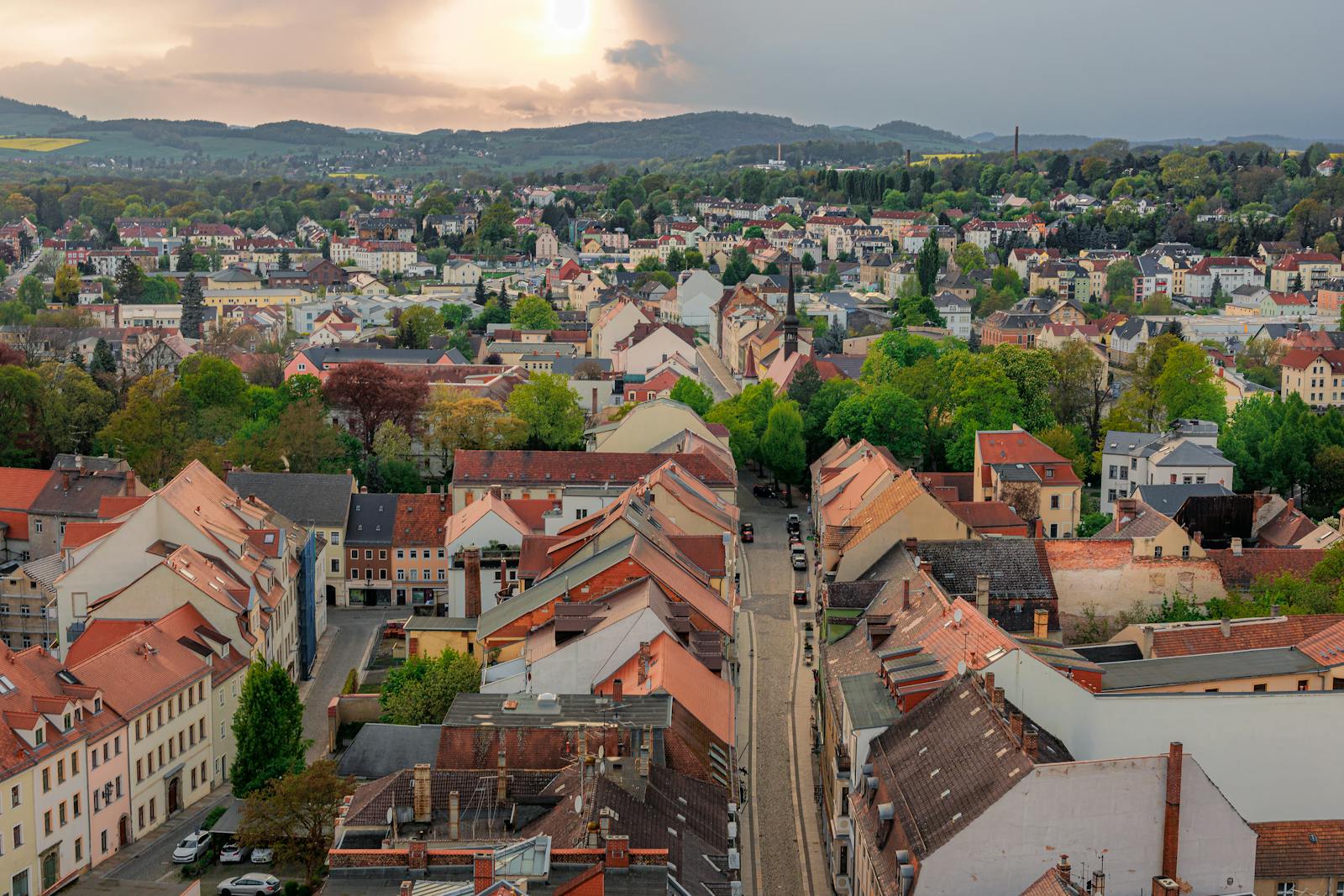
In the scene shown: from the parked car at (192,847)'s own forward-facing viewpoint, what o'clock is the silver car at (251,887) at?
The silver car is roughly at 10 o'clock from the parked car.

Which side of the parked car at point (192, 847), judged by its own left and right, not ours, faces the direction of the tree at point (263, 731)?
back

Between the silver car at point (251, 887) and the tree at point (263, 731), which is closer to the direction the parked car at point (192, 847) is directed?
the silver car

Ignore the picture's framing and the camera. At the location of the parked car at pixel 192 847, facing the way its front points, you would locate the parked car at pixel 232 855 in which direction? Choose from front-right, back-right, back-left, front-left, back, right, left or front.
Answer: left

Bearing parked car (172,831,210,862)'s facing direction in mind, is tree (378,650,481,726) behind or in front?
behind

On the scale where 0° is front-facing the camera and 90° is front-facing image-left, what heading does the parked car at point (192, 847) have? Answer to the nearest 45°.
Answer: approximately 45°
